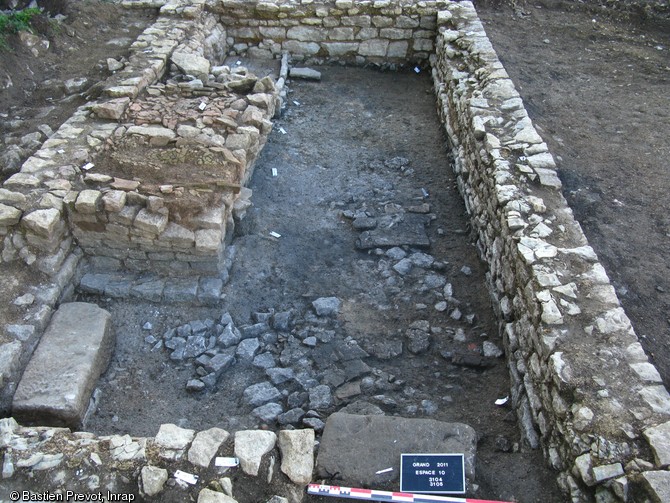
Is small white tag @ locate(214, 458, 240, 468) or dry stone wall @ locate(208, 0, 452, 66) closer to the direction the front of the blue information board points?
the small white tag

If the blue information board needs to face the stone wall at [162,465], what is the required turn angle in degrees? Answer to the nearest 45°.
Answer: approximately 90° to its right

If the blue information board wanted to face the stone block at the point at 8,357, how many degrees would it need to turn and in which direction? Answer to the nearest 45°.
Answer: approximately 90° to its right

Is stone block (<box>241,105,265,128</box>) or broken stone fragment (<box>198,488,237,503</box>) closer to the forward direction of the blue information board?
the broken stone fragment

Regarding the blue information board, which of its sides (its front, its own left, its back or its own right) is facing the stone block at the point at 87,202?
right

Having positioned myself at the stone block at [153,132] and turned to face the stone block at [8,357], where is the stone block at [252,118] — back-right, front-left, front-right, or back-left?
back-left

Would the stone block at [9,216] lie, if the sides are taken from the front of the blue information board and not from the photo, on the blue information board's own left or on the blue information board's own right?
on the blue information board's own right

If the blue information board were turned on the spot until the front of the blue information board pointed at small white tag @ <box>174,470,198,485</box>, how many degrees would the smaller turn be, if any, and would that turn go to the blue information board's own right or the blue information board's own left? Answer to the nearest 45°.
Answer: approximately 45° to the blue information board's own right

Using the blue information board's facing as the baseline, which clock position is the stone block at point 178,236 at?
The stone block is roughly at 4 o'clock from the blue information board.

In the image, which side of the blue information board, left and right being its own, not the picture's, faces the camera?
front

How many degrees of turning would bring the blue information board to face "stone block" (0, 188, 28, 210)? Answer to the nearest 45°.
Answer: approximately 90° to its right
